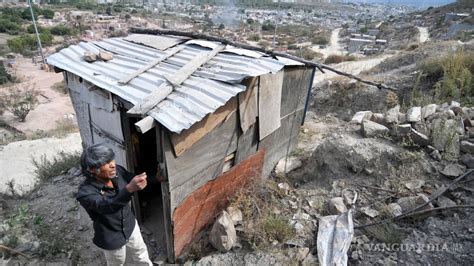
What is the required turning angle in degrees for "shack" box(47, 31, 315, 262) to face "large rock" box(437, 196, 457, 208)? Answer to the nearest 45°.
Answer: approximately 90° to its left

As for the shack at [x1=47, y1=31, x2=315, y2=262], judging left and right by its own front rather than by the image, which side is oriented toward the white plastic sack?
left

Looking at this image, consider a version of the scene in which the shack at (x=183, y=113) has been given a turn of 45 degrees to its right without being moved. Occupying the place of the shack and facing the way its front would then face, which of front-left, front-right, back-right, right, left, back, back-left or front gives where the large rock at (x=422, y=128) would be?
back

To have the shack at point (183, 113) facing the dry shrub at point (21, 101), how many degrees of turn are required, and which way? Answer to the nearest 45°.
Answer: approximately 90° to its right

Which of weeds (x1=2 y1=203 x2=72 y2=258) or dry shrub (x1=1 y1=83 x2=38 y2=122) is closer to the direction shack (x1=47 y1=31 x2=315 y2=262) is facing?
the weeds

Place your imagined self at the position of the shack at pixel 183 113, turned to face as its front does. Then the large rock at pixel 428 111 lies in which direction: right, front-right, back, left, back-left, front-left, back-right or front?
back-left

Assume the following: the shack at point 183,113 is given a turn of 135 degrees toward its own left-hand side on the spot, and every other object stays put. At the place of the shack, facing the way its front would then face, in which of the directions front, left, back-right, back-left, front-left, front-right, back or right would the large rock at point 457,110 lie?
front

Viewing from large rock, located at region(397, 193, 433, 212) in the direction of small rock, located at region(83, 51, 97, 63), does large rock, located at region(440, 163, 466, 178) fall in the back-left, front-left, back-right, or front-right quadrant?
back-right

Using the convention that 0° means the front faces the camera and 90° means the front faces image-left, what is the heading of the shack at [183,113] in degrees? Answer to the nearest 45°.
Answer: approximately 45°

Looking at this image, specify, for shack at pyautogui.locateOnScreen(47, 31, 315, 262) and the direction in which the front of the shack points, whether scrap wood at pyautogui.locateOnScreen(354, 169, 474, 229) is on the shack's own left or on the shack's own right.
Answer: on the shack's own left

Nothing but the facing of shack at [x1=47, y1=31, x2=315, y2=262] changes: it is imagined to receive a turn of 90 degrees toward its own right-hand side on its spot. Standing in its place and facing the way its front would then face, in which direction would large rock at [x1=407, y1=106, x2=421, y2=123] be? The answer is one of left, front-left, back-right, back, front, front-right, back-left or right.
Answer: back-right

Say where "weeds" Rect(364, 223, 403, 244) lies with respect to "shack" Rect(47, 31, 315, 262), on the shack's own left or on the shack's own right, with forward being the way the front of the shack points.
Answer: on the shack's own left

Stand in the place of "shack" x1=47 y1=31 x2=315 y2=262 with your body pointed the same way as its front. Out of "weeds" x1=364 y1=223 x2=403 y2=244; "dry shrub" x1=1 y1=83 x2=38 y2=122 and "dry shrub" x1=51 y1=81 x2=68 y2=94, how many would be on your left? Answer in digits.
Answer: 1
